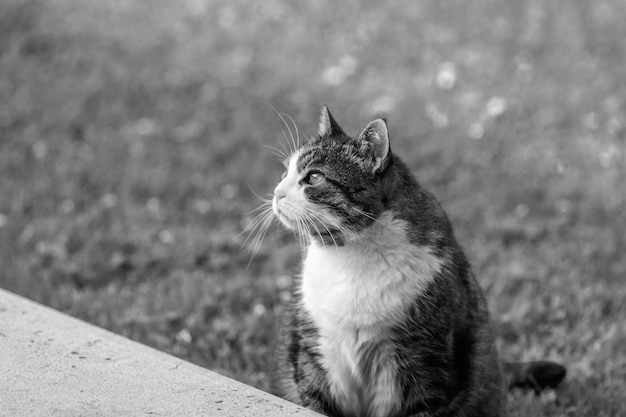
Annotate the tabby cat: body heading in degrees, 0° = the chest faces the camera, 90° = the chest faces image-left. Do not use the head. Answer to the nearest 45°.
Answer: approximately 45°
